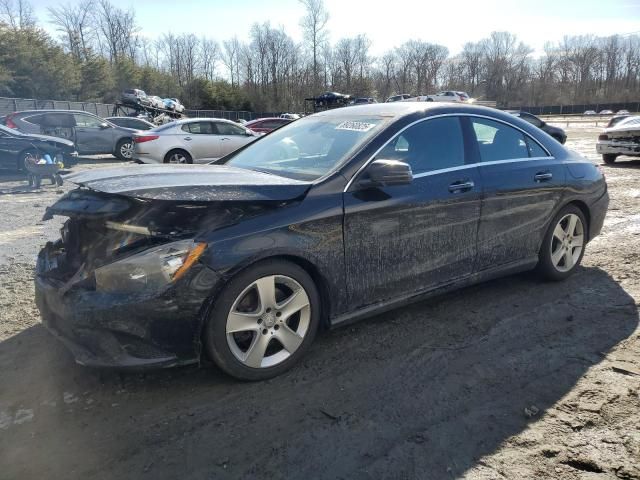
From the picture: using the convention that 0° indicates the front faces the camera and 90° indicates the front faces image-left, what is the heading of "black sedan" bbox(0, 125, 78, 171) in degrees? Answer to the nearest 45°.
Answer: approximately 270°

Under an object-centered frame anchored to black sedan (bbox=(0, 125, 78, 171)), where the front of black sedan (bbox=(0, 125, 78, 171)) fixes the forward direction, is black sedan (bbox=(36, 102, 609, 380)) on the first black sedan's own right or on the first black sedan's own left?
on the first black sedan's own right

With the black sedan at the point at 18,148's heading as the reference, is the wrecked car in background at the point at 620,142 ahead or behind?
ahead

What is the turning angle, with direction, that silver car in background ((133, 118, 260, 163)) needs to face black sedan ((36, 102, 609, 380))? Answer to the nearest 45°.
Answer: approximately 90° to its right

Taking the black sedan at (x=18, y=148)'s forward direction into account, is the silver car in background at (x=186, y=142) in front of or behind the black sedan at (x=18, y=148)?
in front

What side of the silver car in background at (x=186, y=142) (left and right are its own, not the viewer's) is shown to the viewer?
right

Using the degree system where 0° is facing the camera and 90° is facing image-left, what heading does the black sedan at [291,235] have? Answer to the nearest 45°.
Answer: approximately 45°

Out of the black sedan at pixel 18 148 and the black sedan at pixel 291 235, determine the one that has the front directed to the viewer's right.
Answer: the black sedan at pixel 18 148

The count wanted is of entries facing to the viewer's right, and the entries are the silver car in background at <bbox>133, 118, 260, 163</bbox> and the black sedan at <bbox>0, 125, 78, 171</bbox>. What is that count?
2

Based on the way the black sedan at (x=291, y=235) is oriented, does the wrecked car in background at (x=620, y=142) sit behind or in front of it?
behind

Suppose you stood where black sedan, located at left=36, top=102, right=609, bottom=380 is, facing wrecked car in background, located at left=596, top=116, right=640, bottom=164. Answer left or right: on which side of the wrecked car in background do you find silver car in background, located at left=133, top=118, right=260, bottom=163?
left
